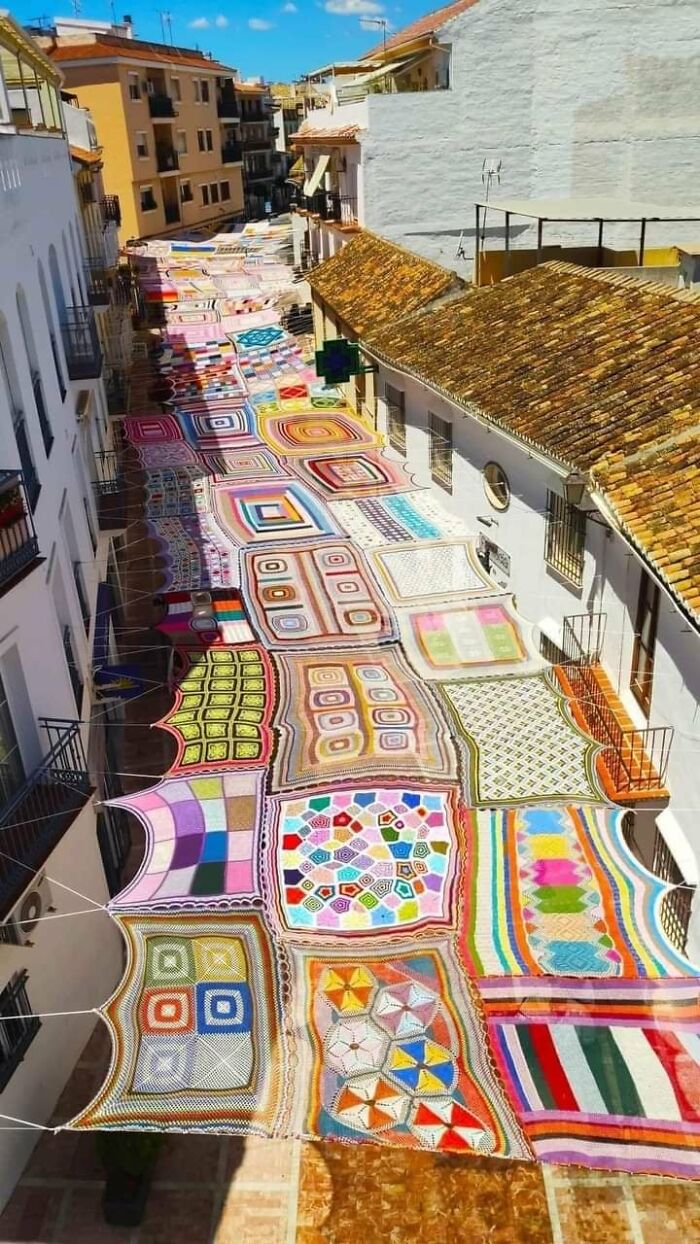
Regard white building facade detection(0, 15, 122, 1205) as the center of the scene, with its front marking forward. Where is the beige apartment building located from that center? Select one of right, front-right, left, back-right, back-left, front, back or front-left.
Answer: left

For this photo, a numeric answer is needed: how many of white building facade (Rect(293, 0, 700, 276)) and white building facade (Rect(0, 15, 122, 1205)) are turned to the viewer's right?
1

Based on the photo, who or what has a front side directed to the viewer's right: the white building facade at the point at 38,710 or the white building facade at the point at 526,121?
the white building facade at the point at 38,710

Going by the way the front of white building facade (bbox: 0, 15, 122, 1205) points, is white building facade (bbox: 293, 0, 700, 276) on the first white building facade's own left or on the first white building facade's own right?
on the first white building facade's own left

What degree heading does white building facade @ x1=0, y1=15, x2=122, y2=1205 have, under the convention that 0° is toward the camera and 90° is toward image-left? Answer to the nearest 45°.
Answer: approximately 270°

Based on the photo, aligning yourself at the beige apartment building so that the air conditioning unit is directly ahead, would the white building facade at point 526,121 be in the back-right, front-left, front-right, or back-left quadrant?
front-left

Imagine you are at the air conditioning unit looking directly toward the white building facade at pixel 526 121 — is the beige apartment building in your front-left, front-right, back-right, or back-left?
front-left

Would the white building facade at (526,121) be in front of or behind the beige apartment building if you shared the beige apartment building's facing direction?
in front

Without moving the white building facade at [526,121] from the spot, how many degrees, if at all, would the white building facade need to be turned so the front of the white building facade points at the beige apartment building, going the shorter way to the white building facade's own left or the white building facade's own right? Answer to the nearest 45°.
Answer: approximately 45° to the white building facade's own right

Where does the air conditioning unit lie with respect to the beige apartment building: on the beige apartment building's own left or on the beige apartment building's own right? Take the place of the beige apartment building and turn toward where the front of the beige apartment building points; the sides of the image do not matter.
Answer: on the beige apartment building's own right

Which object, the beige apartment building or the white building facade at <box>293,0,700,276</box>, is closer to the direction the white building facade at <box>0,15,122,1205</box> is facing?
the white building facade

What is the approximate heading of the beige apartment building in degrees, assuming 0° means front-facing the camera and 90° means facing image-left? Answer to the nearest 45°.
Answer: approximately 315°

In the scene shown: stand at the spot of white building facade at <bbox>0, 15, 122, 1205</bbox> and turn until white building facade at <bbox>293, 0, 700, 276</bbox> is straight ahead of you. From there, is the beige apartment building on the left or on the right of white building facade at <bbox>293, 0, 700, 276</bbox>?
left
